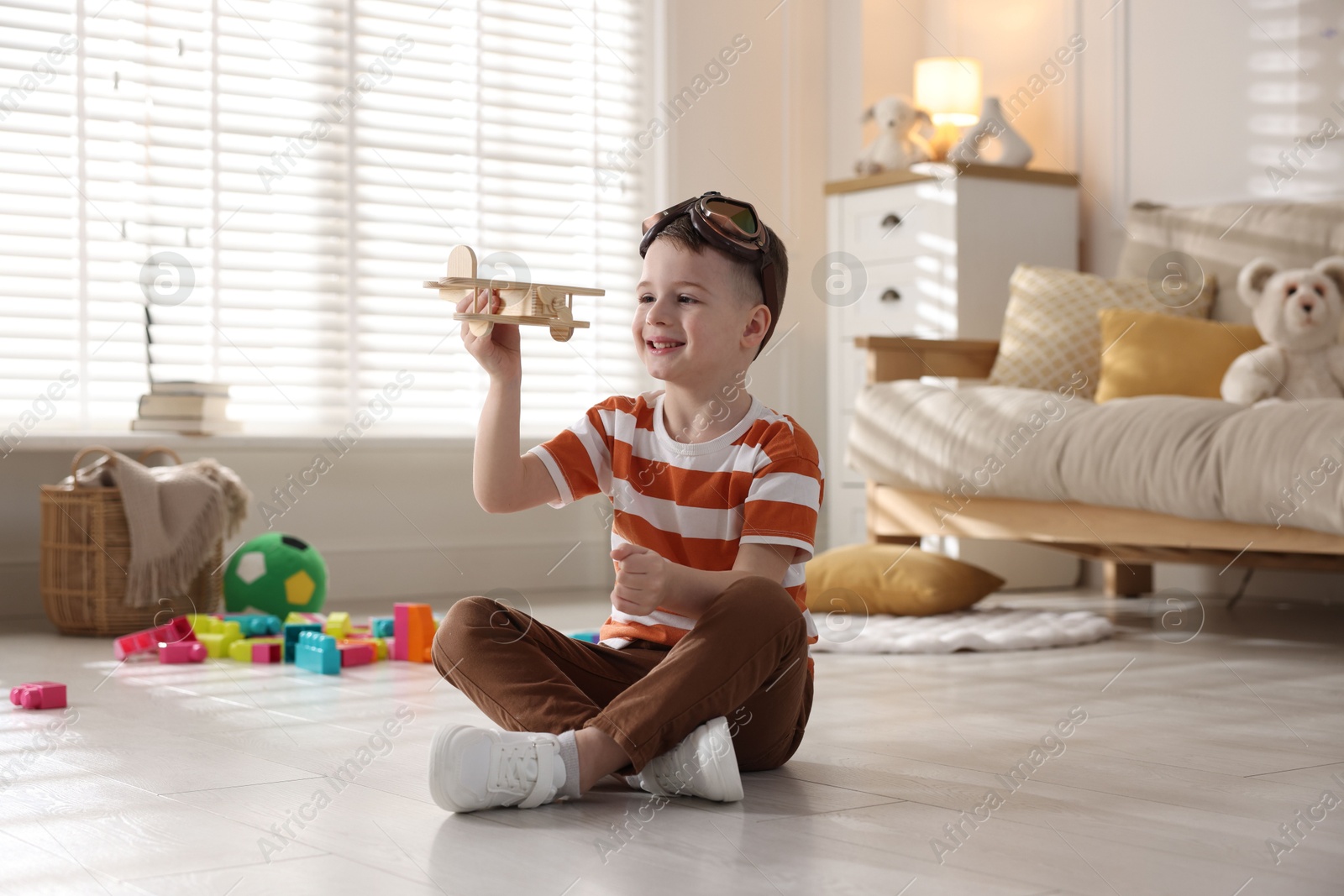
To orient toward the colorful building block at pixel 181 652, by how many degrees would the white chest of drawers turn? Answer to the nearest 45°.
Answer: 0° — it already faces it

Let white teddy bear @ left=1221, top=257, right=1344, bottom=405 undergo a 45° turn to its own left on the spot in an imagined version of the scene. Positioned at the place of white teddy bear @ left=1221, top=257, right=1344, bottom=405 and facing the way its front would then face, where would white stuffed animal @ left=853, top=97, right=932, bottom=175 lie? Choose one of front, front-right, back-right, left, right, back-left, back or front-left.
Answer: back

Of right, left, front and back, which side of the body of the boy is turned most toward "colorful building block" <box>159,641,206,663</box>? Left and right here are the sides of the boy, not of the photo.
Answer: right

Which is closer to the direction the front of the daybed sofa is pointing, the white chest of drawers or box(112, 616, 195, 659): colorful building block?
the colorful building block

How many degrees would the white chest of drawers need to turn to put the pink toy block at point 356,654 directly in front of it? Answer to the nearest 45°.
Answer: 0° — it already faces it

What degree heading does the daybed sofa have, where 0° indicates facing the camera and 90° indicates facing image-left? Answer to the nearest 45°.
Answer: approximately 45°

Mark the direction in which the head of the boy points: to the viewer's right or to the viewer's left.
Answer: to the viewer's left

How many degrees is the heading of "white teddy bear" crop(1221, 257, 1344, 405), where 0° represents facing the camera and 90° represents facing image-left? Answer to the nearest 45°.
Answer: approximately 0°

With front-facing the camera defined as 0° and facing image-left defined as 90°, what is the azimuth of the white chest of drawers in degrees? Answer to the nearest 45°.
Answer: approximately 45°

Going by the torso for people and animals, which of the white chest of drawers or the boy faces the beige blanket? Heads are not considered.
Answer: the white chest of drawers

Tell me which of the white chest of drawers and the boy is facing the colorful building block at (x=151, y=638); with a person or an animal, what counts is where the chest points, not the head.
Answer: the white chest of drawers
